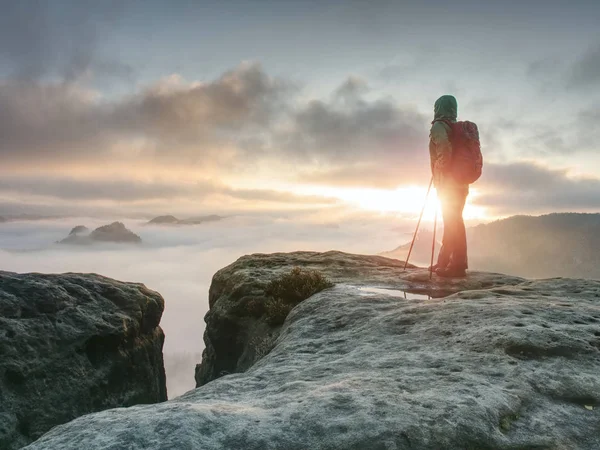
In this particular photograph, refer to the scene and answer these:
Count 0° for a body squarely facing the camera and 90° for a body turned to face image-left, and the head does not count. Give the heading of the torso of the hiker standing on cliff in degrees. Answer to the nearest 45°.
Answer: approximately 135°

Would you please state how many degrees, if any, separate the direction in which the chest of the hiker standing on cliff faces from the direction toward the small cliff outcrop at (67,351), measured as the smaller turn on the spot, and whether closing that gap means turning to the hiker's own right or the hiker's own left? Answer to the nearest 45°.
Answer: approximately 90° to the hiker's own left
